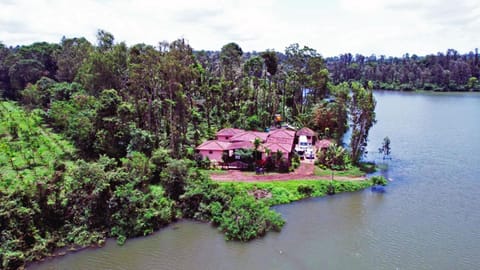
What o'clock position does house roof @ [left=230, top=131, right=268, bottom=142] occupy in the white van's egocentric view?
The house roof is roughly at 2 o'clock from the white van.

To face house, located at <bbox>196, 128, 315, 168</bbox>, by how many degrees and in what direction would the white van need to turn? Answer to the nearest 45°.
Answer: approximately 45° to its right

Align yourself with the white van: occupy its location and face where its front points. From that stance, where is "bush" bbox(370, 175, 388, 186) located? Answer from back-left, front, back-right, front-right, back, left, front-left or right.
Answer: front-left

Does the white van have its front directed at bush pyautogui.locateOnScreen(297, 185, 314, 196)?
yes

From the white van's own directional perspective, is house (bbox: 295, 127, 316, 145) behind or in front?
behind

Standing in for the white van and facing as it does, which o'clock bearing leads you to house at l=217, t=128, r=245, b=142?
The house is roughly at 3 o'clock from the white van.

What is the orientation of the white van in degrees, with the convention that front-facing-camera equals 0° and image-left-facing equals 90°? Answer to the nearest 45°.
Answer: approximately 0°
